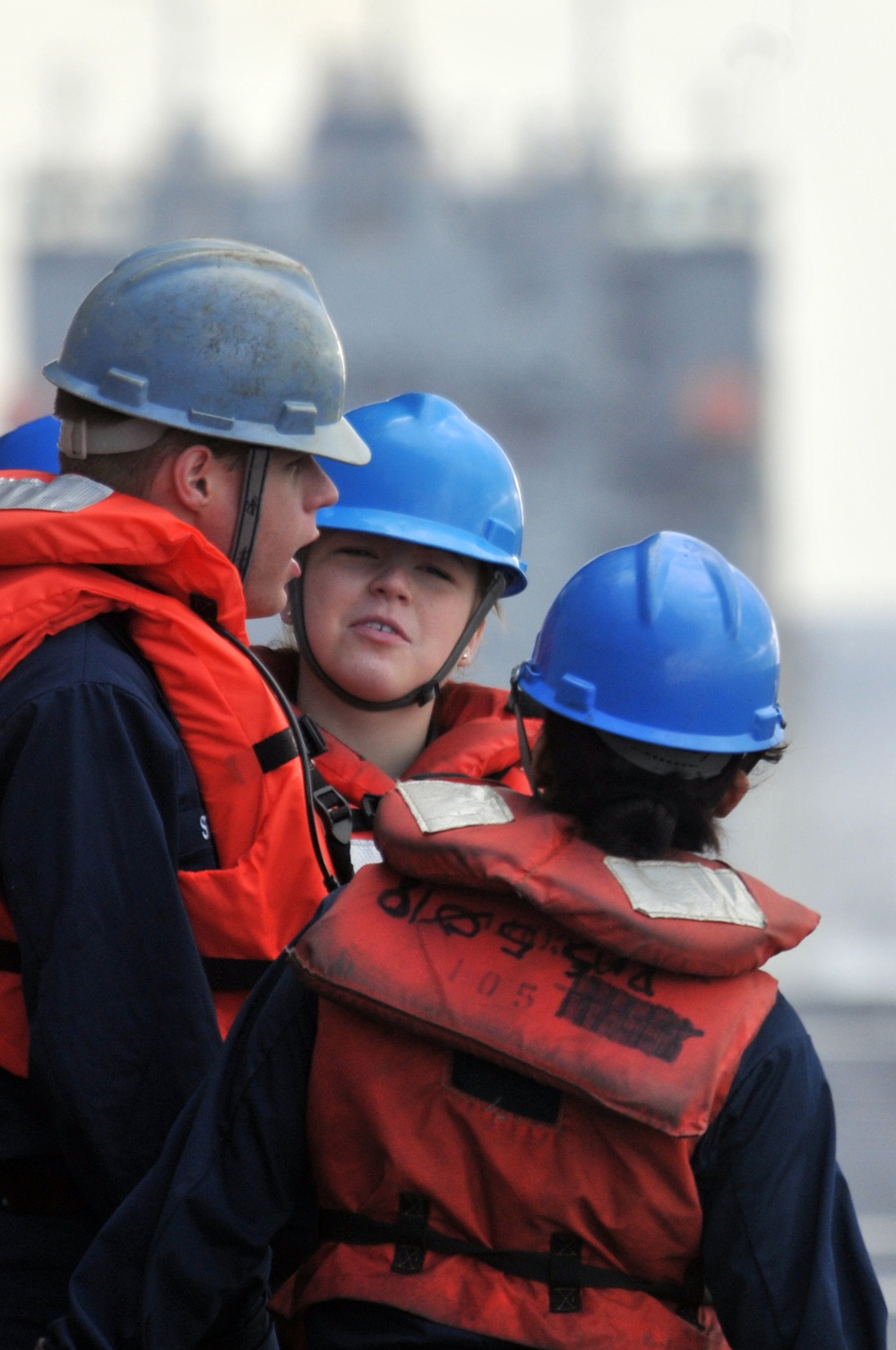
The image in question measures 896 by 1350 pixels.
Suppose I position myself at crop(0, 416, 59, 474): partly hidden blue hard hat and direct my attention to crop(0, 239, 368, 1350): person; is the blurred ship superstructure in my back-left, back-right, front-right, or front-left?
back-left

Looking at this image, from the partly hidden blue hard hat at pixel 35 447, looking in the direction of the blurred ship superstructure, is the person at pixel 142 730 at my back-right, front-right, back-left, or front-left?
back-right

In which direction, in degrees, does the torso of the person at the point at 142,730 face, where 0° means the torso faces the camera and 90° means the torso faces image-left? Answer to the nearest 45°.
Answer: approximately 270°

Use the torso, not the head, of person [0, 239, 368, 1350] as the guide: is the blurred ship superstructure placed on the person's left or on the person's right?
on the person's left
